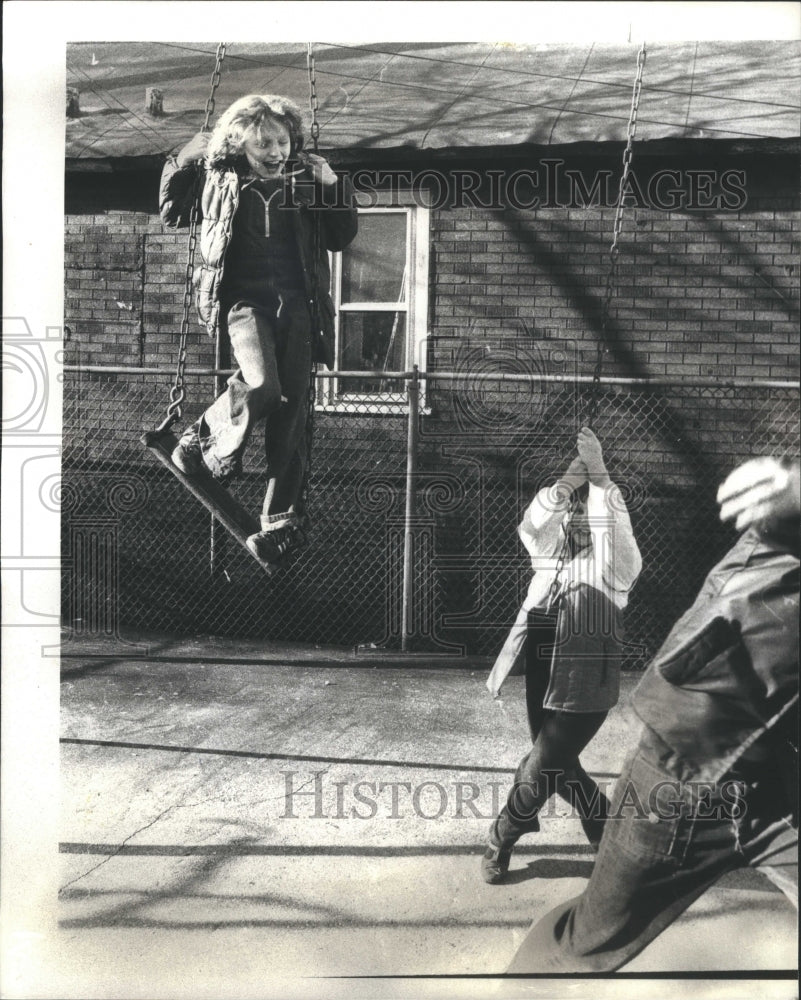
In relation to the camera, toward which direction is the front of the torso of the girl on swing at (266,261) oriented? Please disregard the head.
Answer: toward the camera

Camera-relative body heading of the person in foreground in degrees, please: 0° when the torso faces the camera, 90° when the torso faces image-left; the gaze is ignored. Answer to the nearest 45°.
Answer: approximately 225°

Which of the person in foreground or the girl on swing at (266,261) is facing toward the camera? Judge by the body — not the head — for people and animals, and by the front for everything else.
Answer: the girl on swing

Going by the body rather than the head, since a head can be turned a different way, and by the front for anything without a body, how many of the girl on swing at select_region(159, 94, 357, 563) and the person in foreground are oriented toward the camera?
1
